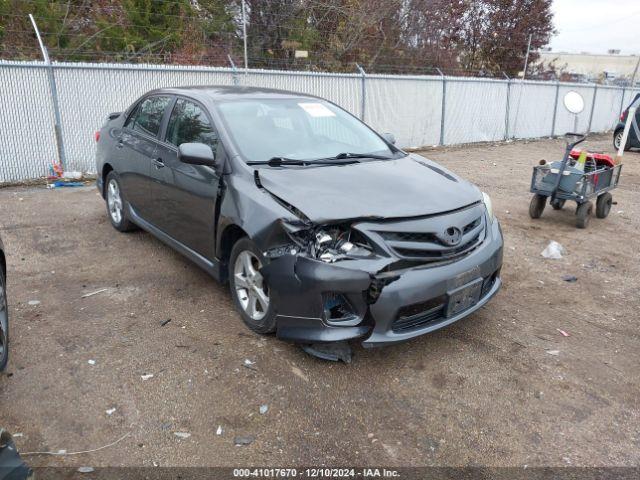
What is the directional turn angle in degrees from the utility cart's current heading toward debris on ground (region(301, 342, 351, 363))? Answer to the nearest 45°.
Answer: approximately 45° to its left

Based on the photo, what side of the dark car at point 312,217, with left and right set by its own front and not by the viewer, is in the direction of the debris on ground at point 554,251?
left

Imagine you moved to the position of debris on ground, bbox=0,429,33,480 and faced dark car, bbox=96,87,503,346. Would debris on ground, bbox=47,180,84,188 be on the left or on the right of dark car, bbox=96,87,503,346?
left

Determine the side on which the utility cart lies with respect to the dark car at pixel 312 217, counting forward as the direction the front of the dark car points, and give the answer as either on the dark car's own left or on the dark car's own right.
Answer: on the dark car's own left

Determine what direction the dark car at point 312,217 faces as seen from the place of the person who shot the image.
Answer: facing the viewer and to the right of the viewer

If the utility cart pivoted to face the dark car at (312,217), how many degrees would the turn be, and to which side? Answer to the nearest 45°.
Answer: approximately 45° to its left

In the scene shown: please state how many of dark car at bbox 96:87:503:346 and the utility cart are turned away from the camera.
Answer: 0

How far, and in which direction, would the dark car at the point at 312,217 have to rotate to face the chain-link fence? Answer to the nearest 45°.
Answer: approximately 135° to its left

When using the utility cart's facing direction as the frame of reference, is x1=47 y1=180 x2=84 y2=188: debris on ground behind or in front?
in front

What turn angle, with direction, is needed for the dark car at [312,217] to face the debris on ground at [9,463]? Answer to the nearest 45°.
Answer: approximately 90° to its right

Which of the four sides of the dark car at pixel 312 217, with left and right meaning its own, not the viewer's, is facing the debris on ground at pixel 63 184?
back

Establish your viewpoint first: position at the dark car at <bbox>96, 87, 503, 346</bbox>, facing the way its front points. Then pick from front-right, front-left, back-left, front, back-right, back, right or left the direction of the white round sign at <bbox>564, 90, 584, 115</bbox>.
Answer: left
